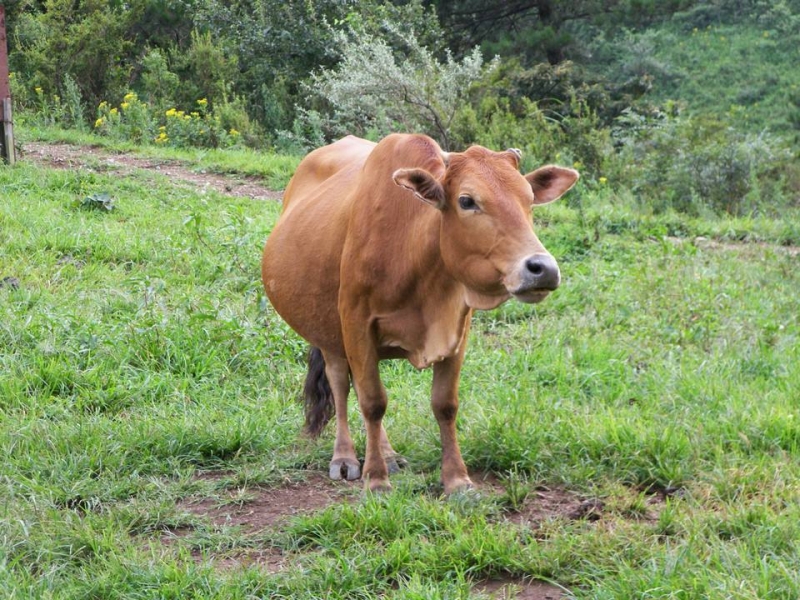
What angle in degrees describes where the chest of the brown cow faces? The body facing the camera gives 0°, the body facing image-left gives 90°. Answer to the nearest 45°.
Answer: approximately 315°

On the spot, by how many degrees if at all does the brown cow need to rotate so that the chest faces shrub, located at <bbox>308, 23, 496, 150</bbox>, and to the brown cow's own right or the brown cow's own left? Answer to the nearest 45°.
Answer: approximately 135° to the brown cow's own left

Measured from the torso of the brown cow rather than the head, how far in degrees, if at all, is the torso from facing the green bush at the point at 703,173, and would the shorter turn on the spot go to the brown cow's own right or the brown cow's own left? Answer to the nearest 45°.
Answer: approximately 90° to the brown cow's own left

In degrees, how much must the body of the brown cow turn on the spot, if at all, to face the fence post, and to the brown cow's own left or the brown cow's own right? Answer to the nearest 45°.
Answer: approximately 180°
